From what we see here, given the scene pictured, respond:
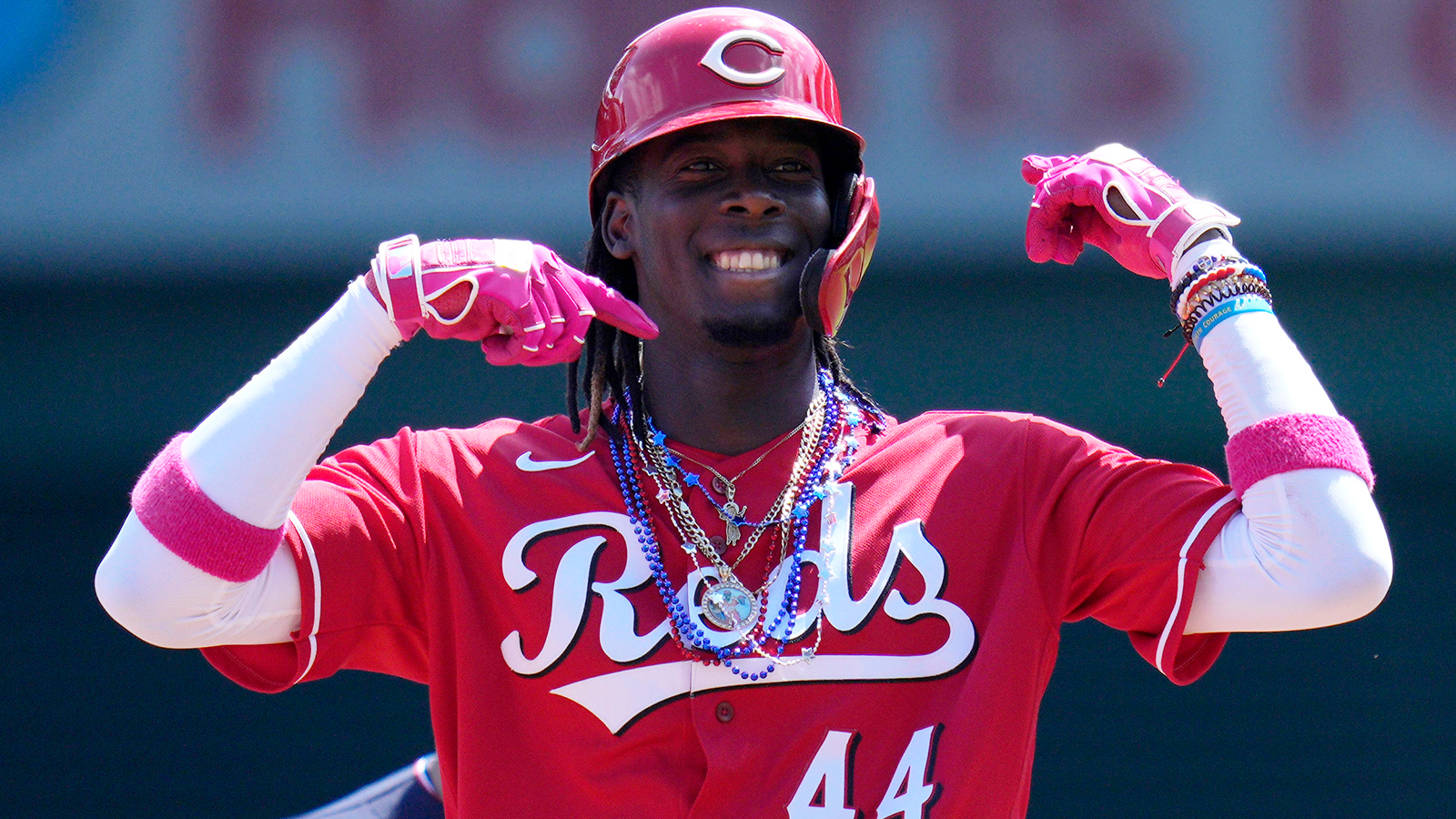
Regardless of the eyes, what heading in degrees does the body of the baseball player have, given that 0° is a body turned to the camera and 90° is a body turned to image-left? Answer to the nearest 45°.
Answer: approximately 0°
